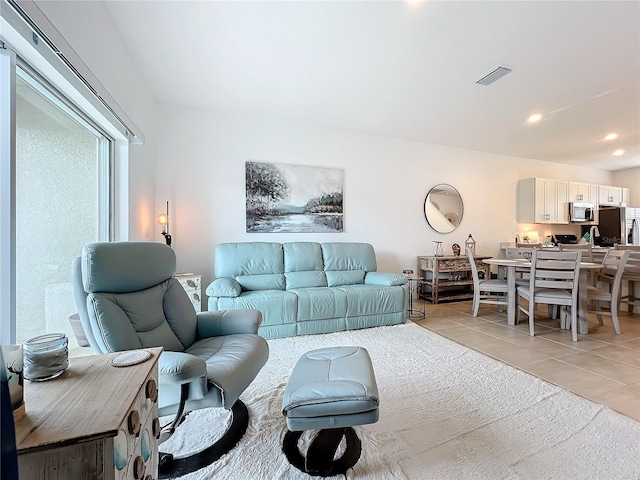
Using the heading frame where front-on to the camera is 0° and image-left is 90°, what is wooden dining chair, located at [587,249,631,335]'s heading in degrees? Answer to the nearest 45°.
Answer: approximately 45°

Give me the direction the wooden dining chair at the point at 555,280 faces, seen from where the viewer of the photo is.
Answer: facing away from the viewer and to the left of the viewer

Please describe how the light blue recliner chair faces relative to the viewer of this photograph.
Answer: facing the viewer and to the right of the viewer

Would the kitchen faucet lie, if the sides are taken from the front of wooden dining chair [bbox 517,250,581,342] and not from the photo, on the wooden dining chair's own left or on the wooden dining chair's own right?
on the wooden dining chair's own right

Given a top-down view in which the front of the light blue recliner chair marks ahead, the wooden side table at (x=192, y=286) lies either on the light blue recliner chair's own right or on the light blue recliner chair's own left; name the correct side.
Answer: on the light blue recliner chair's own left

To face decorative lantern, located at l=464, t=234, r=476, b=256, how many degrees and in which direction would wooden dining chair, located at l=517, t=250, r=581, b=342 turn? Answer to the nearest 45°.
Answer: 0° — it already faces it

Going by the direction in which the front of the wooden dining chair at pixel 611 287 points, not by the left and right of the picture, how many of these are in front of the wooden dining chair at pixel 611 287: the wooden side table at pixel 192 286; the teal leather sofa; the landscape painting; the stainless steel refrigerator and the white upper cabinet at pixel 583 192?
3

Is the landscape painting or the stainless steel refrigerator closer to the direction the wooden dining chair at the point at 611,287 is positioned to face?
the landscape painting

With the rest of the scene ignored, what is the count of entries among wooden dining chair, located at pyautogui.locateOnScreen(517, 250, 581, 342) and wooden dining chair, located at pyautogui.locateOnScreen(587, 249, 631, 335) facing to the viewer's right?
0

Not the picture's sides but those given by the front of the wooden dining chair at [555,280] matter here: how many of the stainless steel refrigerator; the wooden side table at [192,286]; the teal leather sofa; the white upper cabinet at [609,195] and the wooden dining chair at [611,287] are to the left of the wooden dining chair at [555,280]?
2

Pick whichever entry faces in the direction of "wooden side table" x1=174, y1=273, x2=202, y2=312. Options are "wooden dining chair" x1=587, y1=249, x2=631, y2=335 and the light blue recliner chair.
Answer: the wooden dining chair

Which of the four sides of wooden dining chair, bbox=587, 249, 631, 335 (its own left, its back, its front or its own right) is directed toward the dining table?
front

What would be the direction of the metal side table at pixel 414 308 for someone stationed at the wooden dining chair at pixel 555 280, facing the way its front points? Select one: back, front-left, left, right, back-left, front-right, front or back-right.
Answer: front-left

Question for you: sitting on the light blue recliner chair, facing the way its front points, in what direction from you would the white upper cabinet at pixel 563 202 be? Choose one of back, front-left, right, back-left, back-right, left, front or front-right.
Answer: front-left

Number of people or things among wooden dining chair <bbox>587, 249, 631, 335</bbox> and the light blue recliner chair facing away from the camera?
0

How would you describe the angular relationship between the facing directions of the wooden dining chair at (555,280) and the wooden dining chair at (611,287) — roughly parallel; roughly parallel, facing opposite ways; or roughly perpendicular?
roughly perpendicular

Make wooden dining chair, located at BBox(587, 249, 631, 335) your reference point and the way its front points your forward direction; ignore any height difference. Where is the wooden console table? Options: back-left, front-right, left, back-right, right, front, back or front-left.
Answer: front-right
